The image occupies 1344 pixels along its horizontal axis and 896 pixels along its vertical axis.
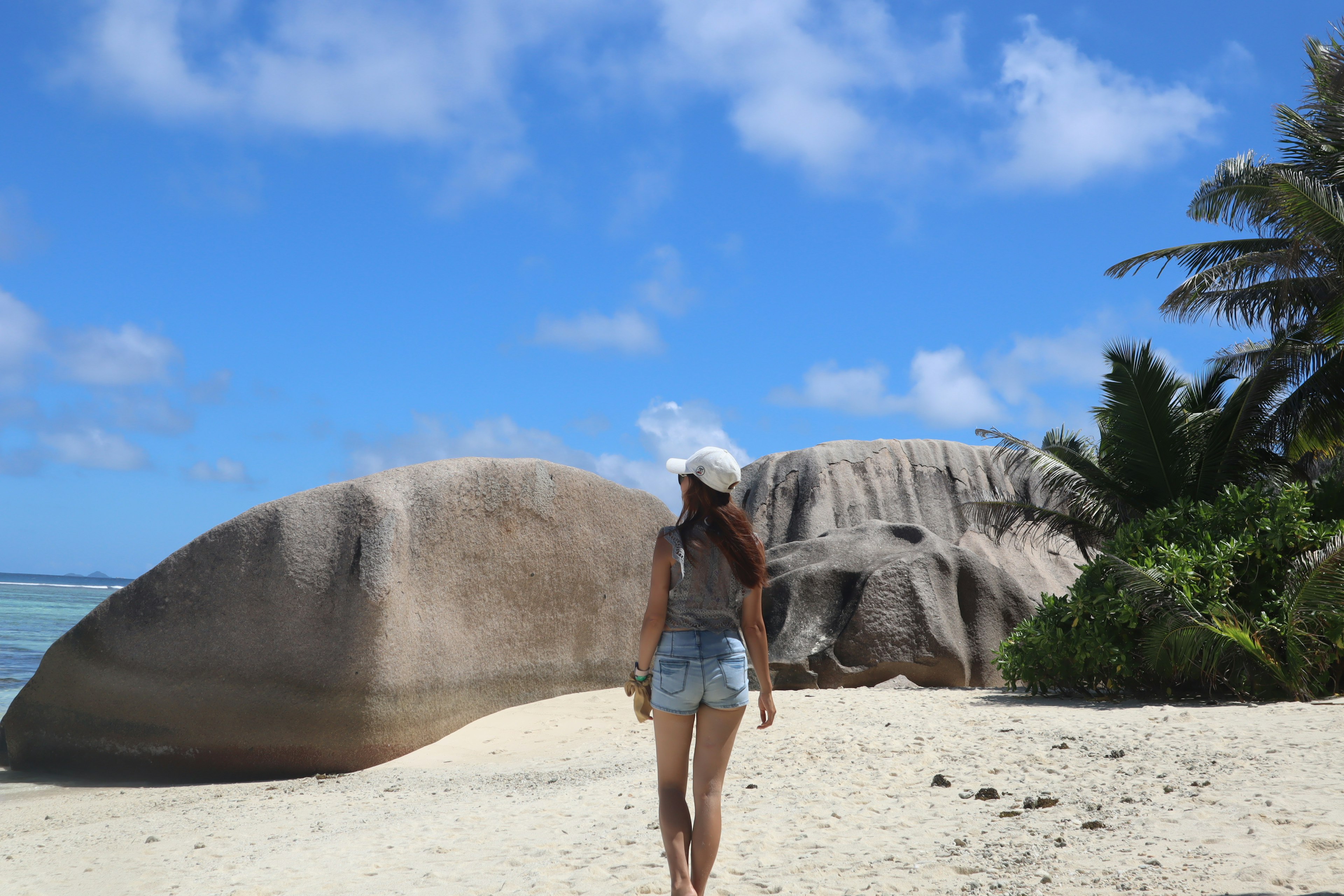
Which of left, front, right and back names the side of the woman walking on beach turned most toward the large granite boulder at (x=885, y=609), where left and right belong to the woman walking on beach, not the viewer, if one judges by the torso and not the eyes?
front

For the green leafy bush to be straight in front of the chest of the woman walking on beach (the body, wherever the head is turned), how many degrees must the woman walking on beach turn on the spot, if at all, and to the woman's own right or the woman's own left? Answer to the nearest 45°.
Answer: approximately 45° to the woman's own right

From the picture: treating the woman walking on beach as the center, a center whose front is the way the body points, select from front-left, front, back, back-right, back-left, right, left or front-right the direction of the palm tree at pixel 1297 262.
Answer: front-right

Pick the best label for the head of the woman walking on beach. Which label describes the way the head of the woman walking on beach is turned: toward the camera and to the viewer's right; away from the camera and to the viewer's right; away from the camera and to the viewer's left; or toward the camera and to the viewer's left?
away from the camera and to the viewer's left

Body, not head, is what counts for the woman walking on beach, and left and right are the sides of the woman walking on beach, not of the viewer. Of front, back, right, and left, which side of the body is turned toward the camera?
back

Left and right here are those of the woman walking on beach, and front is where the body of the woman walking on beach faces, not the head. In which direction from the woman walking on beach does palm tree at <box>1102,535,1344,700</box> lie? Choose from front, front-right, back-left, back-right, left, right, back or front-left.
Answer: front-right

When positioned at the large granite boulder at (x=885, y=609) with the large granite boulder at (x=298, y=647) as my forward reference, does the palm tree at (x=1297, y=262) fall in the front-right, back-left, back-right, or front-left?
back-left

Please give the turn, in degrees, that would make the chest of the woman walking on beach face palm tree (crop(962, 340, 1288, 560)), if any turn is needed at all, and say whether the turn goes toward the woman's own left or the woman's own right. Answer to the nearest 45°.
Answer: approximately 45° to the woman's own right
